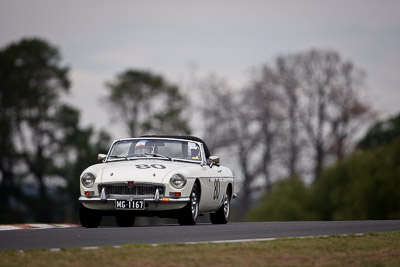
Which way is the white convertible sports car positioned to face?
toward the camera
